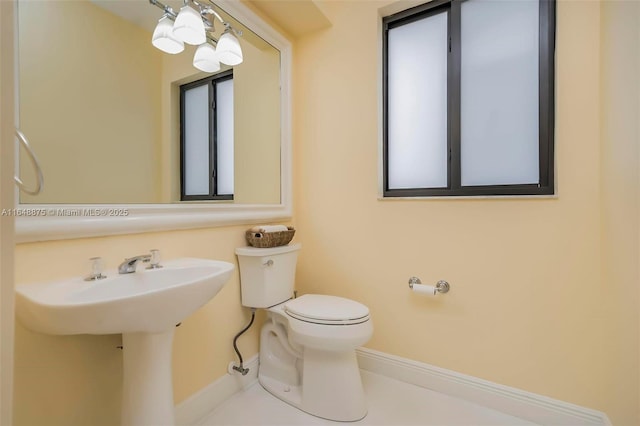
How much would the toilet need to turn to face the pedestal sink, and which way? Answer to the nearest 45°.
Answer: approximately 90° to its right

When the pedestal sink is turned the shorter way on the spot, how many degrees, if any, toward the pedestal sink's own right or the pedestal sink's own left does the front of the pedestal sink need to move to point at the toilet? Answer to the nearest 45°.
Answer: approximately 45° to the pedestal sink's own left

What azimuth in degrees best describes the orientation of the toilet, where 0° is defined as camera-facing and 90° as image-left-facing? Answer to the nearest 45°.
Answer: approximately 315°

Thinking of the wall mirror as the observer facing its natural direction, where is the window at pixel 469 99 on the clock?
The window is roughly at 11 o'clock from the wall mirror.

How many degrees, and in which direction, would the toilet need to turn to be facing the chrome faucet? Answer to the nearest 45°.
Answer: approximately 90° to its right

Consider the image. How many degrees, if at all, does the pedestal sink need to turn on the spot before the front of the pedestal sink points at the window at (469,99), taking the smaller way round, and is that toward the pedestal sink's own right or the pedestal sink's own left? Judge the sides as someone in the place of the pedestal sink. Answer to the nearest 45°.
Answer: approximately 45° to the pedestal sink's own left

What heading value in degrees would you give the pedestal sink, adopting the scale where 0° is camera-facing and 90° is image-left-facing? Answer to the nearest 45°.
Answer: approximately 315°
